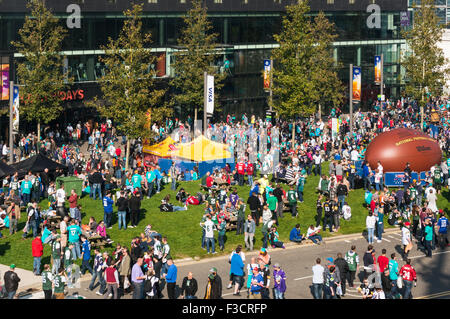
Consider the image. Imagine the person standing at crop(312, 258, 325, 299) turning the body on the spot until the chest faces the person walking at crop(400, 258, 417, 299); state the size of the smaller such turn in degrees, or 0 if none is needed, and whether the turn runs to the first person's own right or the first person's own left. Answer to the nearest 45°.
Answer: approximately 90° to the first person's own right

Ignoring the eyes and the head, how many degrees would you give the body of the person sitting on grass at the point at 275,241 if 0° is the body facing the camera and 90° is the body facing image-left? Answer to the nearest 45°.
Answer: approximately 315°

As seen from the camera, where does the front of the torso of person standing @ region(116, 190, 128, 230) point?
away from the camera

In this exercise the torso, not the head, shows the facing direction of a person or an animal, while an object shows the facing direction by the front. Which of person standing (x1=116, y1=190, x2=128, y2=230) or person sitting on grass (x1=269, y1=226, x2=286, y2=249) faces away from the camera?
the person standing
